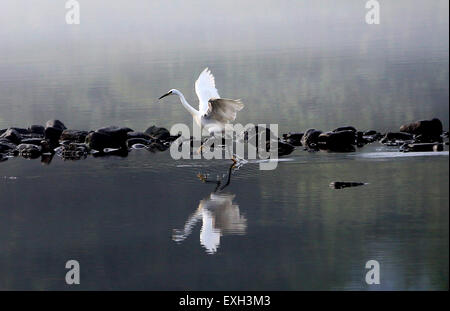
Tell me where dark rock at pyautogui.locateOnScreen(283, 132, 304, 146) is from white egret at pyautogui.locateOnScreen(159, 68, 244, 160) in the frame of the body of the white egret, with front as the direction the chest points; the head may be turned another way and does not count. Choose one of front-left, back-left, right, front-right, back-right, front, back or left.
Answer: back-right

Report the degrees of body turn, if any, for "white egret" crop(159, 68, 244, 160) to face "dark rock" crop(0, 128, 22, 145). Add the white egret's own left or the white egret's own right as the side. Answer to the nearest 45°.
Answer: approximately 45° to the white egret's own right

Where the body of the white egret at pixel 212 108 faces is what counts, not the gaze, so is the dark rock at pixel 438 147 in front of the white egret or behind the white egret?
behind

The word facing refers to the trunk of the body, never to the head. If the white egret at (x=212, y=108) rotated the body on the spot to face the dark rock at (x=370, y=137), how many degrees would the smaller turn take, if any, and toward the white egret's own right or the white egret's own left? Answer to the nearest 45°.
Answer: approximately 135° to the white egret's own right

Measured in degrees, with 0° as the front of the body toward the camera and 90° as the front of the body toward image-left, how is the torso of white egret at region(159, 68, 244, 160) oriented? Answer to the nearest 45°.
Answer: approximately 90°

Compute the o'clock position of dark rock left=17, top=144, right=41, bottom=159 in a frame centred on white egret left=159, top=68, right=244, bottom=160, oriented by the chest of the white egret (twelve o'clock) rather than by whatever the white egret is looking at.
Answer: The dark rock is roughly at 1 o'clock from the white egret.

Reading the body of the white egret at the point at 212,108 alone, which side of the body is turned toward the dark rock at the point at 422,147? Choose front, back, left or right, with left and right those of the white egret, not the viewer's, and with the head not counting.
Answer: back

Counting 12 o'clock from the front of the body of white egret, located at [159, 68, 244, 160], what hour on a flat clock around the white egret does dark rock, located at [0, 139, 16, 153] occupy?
The dark rock is roughly at 1 o'clock from the white egret.

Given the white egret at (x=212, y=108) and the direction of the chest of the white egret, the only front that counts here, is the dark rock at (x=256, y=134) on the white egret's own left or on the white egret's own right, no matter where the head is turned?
on the white egret's own right

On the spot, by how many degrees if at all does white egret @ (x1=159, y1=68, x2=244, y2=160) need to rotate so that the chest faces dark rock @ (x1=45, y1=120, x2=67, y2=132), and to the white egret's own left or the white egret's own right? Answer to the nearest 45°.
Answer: approximately 45° to the white egret's own right

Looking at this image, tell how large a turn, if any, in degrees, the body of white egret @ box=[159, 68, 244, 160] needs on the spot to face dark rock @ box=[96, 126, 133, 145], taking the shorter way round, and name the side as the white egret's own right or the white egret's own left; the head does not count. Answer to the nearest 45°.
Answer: approximately 45° to the white egret's own right

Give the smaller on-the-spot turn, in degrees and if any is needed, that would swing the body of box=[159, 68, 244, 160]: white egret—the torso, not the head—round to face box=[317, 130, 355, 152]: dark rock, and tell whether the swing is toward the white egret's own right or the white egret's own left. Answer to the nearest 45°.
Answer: approximately 135° to the white egret's own right
